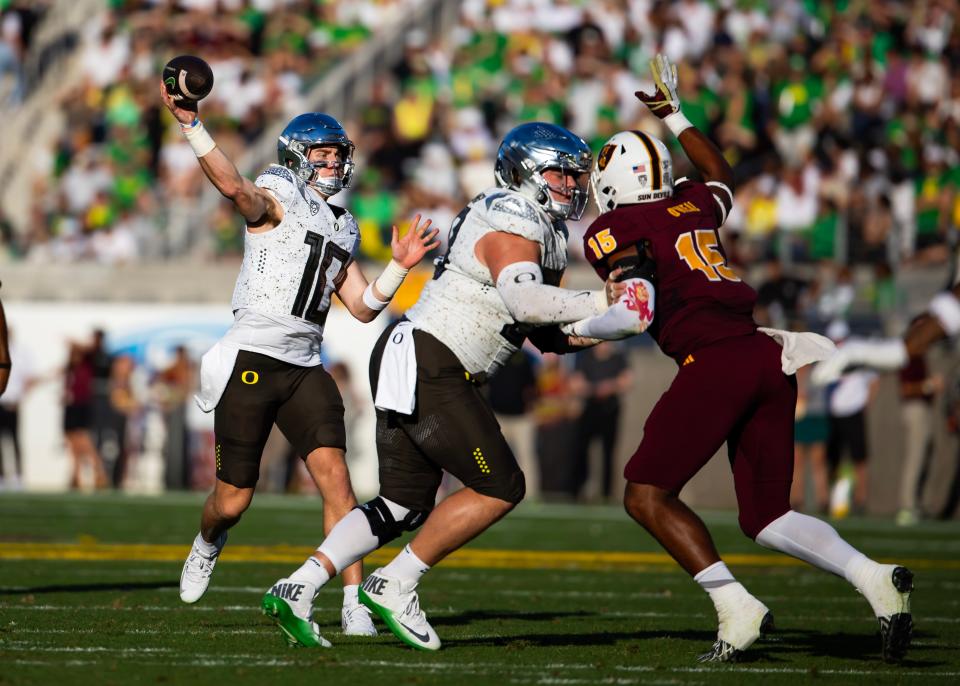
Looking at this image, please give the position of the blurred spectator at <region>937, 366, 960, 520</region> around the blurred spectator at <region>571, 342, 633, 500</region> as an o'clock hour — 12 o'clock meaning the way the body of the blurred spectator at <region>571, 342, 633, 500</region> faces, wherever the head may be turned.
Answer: the blurred spectator at <region>937, 366, 960, 520</region> is roughly at 10 o'clock from the blurred spectator at <region>571, 342, 633, 500</region>.

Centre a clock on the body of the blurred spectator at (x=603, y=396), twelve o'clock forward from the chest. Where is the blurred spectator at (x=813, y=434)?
the blurred spectator at (x=813, y=434) is roughly at 10 o'clock from the blurred spectator at (x=603, y=396).

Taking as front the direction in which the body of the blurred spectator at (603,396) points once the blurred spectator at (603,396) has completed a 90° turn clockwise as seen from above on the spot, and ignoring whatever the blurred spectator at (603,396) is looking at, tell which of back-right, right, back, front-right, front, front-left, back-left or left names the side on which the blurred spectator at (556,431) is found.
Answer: front-right

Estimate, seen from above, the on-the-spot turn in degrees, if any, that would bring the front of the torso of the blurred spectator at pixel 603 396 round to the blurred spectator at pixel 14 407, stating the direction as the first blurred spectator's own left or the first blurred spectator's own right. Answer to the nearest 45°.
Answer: approximately 90° to the first blurred spectator's own right

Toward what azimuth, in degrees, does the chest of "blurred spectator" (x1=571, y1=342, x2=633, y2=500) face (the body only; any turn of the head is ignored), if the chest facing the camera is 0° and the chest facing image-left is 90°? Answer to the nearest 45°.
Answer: approximately 0°

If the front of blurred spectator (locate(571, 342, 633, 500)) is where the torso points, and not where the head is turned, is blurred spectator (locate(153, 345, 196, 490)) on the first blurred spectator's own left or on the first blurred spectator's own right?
on the first blurred spectator's own right

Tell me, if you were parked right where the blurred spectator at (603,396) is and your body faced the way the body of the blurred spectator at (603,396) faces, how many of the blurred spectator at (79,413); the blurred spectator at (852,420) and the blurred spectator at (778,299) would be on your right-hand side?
1

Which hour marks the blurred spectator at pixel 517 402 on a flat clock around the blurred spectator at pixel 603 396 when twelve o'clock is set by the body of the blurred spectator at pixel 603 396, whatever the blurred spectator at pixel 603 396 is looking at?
the blurred spectator at pixel 517 402 is roughly at 2 o'clock from the blurred spectator at pixel 603 396.

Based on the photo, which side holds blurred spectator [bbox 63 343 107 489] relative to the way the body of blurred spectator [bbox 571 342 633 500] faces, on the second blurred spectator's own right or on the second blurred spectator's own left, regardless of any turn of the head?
on the second blurred spectator's own right

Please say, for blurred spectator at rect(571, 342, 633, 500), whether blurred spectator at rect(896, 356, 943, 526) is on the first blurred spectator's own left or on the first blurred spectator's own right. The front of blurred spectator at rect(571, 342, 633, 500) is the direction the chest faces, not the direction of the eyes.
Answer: on the first blurred spectator's own left
